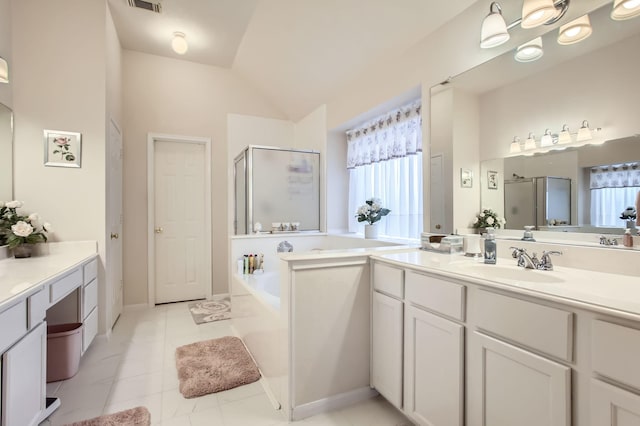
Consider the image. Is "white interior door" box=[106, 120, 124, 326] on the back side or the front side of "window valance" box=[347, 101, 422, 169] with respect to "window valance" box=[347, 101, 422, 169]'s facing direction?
on the front side

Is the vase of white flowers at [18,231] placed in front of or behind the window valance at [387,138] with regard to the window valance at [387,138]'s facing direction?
in front

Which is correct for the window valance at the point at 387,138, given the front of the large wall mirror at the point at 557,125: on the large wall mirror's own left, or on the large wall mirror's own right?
on the large wall mirror's own right

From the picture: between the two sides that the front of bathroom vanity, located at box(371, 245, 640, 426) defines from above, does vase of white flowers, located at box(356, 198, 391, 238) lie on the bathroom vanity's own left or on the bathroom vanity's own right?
on the bathroom vanity's own right

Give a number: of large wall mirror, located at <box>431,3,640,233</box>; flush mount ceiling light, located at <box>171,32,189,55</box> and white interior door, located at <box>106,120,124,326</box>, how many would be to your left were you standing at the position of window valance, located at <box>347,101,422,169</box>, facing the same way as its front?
1

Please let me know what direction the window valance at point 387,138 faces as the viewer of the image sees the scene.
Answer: facing the viewer and to the left of the viewer
